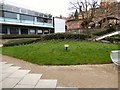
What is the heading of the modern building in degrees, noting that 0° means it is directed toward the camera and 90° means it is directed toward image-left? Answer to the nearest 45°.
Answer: approximately 315°
